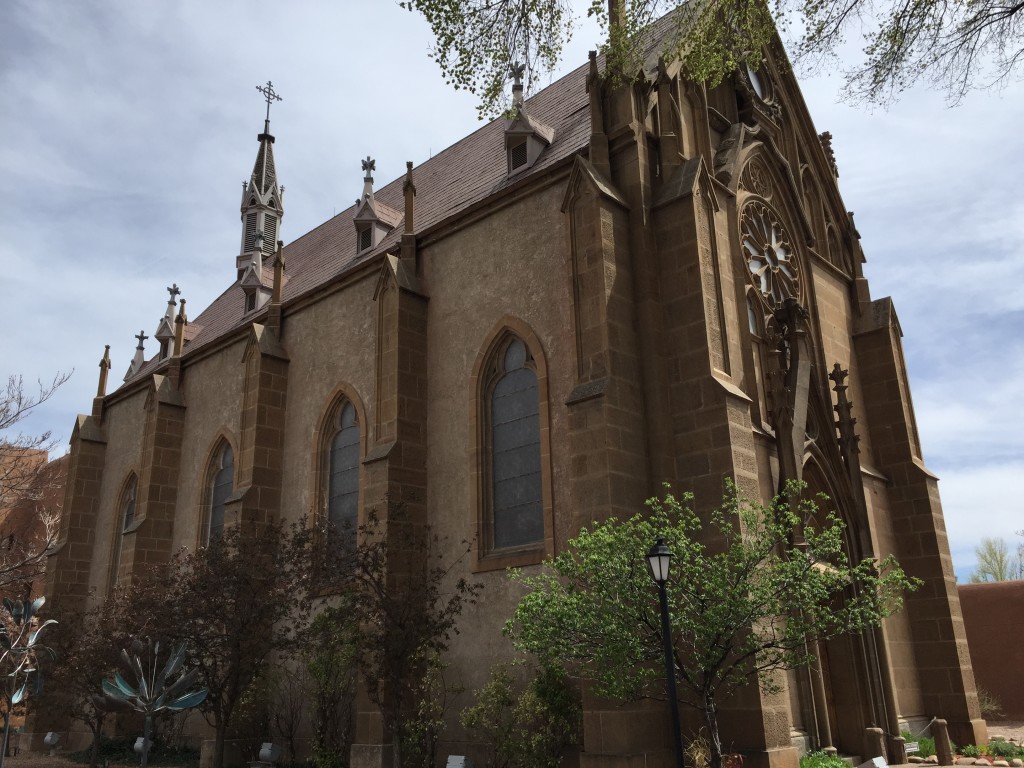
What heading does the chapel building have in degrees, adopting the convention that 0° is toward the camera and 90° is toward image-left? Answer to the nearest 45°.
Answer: approximately 315°

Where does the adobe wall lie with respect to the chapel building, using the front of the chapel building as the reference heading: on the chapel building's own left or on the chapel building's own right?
on the chapel building's own left

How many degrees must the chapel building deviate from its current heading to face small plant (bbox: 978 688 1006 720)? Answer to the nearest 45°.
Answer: approximately 90° to its left

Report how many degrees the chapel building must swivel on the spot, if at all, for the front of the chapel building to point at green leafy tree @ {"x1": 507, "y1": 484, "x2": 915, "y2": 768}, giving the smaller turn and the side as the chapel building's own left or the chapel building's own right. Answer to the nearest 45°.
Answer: approximately 45° to the chapel building's own right

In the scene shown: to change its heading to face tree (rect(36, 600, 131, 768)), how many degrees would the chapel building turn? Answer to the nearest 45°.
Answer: approximately 135° to its right
